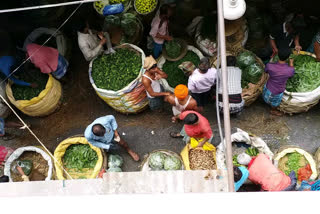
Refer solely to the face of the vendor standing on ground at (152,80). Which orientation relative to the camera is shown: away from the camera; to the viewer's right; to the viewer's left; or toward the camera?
to the viewer's right

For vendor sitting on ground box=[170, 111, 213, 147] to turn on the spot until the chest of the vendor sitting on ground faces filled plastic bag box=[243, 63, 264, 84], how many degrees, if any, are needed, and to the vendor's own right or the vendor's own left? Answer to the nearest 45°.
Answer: approximately 180°

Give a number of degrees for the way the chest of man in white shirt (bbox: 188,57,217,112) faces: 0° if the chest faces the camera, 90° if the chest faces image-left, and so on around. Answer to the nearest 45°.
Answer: approximately 180°

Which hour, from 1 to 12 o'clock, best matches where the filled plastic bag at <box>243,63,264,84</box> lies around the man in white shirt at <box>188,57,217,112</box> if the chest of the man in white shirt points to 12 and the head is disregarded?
The filled plastic bag is roughly at 2 o'clock from the man in white shirt.

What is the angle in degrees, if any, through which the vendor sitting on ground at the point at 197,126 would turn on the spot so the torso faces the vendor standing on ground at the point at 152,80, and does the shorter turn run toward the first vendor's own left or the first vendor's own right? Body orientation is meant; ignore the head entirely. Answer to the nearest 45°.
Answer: approximately 90° to the first vendor's own right

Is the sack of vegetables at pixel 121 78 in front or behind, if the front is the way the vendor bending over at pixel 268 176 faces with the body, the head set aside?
in front
